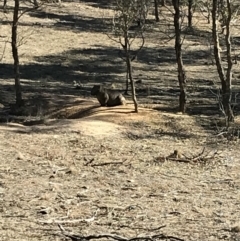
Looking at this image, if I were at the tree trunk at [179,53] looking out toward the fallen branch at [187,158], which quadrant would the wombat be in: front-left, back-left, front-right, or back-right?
back-right

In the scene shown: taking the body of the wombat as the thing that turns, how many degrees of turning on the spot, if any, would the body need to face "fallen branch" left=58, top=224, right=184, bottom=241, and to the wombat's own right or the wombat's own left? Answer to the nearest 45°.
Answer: approximately 90° to the wombat's own left

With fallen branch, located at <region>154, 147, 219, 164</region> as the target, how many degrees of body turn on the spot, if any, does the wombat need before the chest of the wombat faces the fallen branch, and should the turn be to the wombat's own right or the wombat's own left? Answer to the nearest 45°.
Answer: approximately 90° to the wombat's own left

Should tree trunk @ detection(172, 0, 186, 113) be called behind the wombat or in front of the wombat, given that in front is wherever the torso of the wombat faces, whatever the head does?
behind

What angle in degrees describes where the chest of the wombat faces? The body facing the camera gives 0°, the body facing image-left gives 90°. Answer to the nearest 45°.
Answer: approximately 90°
